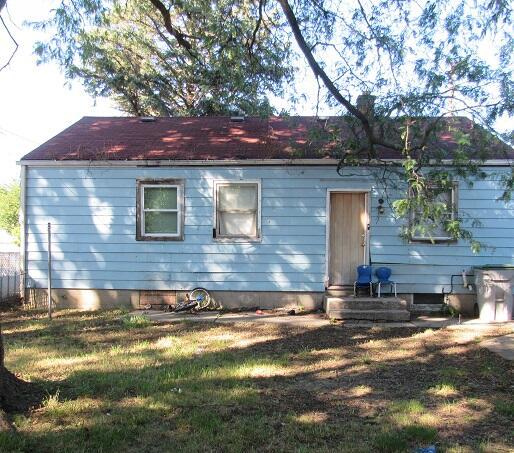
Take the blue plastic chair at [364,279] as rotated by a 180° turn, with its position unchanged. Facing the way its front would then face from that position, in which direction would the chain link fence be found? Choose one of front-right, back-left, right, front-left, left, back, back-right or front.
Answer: left

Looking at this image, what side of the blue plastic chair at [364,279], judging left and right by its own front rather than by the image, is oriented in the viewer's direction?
front

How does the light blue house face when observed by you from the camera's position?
facing the viewer

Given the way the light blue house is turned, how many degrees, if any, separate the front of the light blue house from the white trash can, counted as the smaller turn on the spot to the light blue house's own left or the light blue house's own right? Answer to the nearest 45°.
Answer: approximately 90° to the light blue house's own left

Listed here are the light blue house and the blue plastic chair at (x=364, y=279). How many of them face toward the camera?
2

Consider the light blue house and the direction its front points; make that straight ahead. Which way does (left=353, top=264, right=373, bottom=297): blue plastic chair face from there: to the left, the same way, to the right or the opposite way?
the same way

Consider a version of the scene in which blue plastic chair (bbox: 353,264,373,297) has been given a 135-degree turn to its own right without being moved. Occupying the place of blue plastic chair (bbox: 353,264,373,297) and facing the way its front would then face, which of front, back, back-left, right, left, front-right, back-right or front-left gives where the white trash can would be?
back-right
